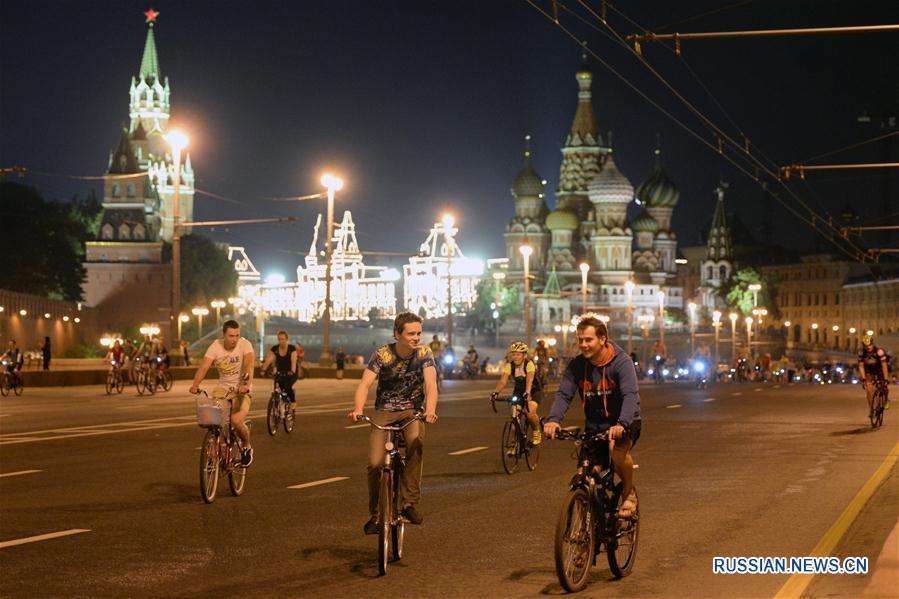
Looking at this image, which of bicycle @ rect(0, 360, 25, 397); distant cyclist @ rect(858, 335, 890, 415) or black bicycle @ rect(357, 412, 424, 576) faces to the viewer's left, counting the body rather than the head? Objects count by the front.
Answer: the bicycle

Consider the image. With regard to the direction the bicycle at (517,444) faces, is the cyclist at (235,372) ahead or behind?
ahead

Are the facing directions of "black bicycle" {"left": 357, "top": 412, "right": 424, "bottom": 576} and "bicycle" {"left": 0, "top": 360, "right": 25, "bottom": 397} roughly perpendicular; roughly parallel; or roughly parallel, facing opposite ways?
roughly perpendicular

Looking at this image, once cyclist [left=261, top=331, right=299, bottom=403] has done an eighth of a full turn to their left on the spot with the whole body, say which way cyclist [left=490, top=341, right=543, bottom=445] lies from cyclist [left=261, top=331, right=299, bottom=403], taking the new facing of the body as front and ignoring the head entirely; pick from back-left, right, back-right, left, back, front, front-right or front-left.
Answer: front-left

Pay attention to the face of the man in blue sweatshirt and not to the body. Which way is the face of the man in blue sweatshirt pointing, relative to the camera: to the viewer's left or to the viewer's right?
to the viewer's left

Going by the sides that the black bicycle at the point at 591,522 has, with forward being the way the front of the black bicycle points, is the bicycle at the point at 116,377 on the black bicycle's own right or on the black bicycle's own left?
on the black bicycle's own right

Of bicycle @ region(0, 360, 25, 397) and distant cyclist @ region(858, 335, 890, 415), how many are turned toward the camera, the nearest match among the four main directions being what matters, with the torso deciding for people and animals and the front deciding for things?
1

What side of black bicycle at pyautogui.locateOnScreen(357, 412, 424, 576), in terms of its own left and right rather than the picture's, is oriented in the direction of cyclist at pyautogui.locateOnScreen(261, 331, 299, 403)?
back

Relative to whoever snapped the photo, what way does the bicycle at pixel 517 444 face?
facing the viewer and to the left of the viewer
